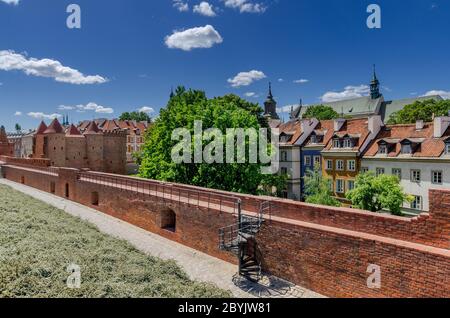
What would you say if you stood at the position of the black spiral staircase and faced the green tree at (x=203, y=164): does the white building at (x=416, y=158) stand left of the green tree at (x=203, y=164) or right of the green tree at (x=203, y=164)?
right

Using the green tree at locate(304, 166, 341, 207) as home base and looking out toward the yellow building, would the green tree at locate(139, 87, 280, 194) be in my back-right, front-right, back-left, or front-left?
back-left

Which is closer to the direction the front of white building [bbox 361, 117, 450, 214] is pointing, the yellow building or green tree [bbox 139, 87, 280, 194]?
the green tree

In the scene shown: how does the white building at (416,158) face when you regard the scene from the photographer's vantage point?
facing the viewer and to the left of the viewer

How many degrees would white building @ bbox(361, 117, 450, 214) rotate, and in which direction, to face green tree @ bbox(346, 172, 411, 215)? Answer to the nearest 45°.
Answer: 0° — it already faces it

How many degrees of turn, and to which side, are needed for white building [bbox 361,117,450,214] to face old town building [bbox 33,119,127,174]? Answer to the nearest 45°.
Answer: approximately 45° to its right

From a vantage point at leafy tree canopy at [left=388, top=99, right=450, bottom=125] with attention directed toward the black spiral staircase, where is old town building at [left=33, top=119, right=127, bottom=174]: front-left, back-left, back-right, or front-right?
front-right

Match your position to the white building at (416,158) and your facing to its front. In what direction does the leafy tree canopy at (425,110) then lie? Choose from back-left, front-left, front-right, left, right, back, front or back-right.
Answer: back-right

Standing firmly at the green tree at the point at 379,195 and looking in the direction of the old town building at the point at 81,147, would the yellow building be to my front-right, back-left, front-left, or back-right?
front-right

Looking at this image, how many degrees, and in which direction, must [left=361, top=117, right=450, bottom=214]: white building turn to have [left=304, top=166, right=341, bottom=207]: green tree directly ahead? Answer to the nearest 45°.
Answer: approximately 45° to its right
